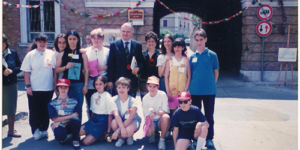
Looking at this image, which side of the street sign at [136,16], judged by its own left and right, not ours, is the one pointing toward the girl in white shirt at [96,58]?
front

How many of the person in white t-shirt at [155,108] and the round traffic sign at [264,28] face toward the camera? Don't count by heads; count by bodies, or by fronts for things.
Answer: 2

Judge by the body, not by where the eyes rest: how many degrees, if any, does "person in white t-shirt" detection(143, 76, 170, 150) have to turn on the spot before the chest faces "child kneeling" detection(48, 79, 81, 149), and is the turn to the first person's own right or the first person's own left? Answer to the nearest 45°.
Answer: approximately 90° to the first person's own right

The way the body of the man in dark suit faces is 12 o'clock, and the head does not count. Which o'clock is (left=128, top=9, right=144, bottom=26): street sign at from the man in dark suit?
The street sign is roughly at 6 o'clock from the man in dark suit.

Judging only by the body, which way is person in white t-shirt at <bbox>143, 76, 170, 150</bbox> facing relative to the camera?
toward the camera

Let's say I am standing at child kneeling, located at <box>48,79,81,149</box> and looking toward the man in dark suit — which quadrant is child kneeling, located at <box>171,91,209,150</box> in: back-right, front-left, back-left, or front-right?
front-right

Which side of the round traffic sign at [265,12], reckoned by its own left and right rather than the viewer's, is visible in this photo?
front

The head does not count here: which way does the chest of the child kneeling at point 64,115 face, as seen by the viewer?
toward the camera
